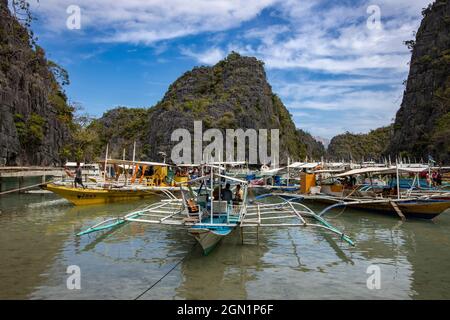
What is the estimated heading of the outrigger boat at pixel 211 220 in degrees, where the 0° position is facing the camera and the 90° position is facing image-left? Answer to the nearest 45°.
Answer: approximately 0°

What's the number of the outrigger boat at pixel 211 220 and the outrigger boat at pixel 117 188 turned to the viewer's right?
0

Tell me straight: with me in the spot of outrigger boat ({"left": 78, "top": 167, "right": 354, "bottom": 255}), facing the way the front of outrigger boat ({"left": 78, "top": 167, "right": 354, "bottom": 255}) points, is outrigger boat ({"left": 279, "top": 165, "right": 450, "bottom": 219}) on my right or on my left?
on my left

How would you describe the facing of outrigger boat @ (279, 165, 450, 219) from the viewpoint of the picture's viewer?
facing the viewer and to the right of the viewer

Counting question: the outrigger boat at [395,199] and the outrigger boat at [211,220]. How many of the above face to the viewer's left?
0

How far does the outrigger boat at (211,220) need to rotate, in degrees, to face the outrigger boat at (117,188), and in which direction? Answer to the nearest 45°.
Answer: approximately 135° to its right
